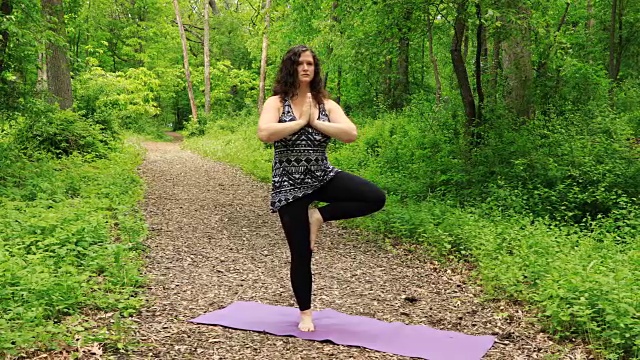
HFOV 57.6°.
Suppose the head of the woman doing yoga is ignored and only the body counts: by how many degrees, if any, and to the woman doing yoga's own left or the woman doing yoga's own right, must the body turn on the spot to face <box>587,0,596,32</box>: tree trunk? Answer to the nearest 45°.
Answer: approximately 135° to the woman doing yoga's own left

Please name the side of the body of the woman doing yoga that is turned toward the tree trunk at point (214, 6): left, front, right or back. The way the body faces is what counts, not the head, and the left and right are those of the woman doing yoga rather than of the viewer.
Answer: back

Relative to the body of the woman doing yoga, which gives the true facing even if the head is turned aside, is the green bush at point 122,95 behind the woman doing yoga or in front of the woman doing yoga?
behind

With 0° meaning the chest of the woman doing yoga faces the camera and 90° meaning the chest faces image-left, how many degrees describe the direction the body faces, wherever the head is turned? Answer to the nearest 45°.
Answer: approximately 0°

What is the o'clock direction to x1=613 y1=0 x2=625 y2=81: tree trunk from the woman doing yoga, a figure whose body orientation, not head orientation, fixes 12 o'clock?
The tree trunk is roughly at 7 o'clock from the woman doing yoga.

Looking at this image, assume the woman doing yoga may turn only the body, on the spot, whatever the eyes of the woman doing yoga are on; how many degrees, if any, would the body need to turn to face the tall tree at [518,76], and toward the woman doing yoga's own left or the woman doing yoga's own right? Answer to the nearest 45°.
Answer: approximately 135° to the woman doing yoga's own left

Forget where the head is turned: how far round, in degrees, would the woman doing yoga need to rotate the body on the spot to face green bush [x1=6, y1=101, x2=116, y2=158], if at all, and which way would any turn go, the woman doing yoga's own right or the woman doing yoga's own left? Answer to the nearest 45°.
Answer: approximately 135° to the woman doing yoga's own right

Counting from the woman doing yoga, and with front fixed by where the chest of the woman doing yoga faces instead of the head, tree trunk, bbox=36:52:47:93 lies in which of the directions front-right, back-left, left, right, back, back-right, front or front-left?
back-right
